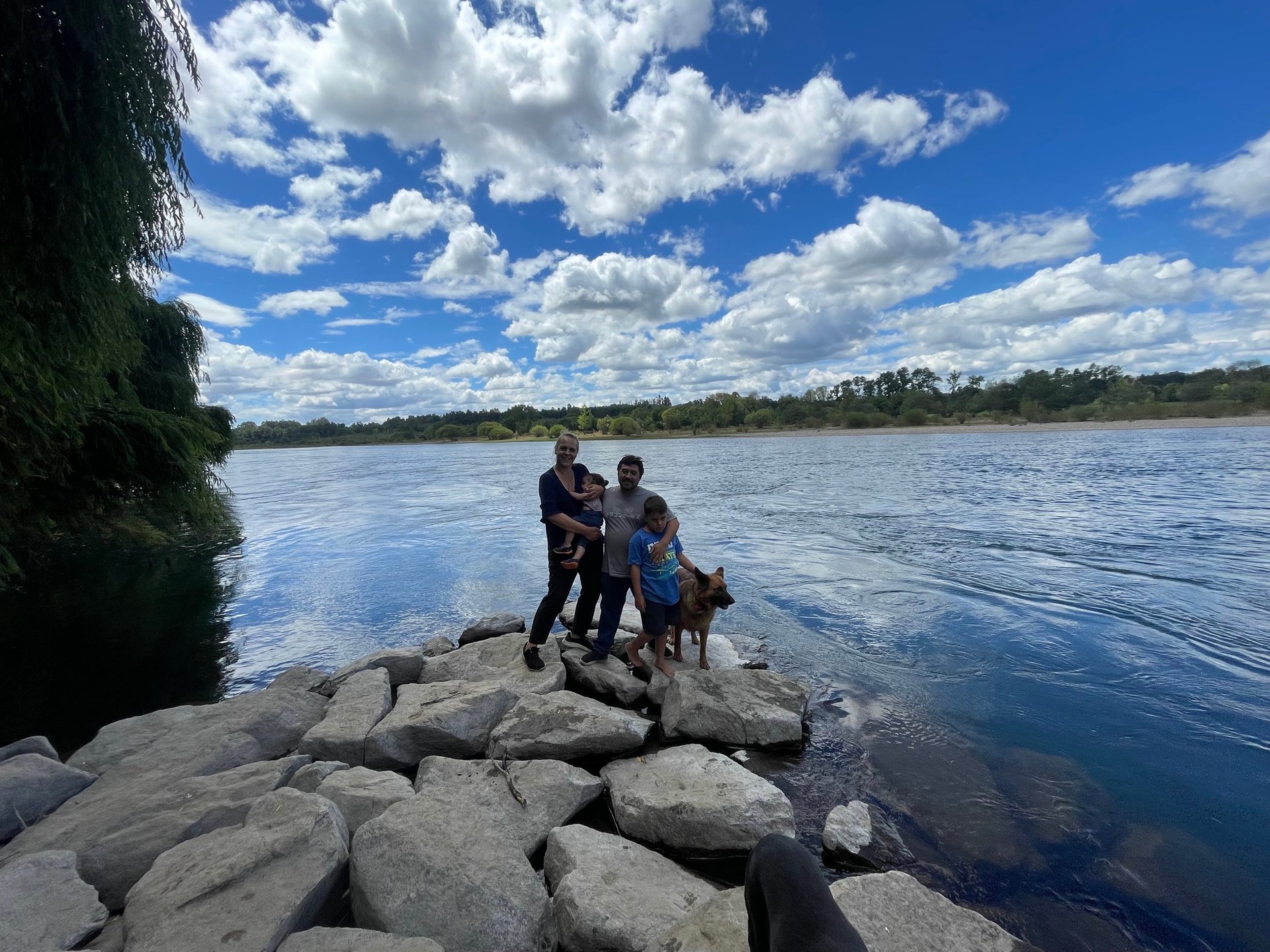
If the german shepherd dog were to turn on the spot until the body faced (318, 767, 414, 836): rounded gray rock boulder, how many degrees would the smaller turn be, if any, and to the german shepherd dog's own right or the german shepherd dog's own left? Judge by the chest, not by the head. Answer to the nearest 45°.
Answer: approximately 90° to the german shepherd dog's own right

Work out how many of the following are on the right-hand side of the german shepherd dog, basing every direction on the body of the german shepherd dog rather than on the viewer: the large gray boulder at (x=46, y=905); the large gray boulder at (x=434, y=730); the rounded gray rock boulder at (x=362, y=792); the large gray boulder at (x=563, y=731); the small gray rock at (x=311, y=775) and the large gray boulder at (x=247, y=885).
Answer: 6

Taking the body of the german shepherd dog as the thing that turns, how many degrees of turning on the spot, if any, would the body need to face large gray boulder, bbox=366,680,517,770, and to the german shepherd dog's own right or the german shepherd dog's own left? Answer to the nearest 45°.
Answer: approximately 90° to the german shepherd dog's own right

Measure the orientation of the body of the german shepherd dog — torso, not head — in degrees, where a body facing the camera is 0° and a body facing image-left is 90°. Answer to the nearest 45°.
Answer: approximately 315°

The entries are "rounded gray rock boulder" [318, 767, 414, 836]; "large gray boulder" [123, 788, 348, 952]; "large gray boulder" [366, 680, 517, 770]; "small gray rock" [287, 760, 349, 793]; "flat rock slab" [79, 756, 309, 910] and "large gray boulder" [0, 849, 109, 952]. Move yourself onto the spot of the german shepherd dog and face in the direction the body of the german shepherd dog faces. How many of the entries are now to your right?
6

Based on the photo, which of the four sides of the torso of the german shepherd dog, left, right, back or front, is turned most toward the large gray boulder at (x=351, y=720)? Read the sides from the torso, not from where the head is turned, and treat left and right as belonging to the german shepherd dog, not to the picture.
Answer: right

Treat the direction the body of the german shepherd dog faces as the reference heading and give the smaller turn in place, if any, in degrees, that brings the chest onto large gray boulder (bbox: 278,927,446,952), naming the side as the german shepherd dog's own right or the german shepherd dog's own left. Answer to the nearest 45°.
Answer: approximately 45° to the german shepherd dog's own right

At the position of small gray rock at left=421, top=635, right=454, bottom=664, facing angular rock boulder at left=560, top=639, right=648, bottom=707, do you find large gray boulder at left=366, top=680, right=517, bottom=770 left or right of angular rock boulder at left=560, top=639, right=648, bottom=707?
right

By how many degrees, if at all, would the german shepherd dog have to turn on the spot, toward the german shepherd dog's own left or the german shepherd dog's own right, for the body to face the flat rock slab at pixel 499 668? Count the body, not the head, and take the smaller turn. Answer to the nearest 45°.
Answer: approximately 135° to the german shepherd dog's own right

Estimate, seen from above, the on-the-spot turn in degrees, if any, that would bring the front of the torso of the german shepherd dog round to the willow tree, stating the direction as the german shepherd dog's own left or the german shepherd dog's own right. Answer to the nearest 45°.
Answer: approximately 135° to the german shepherd dog's own right

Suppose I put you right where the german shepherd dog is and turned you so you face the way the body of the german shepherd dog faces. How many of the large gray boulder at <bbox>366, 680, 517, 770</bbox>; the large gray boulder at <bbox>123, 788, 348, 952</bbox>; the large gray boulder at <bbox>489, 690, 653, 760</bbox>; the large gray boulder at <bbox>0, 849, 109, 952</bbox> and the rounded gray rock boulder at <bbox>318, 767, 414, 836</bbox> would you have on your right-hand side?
5

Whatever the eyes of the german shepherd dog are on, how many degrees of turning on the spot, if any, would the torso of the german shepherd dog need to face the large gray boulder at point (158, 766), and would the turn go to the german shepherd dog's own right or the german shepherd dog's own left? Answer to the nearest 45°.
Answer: approximately 90° to the german shepherd dog's own right

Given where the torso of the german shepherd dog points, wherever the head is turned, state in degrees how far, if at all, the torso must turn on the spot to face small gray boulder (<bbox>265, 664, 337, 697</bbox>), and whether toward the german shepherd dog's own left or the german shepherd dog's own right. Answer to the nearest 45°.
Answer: approximately 135° to the german shepherd dog's own right
